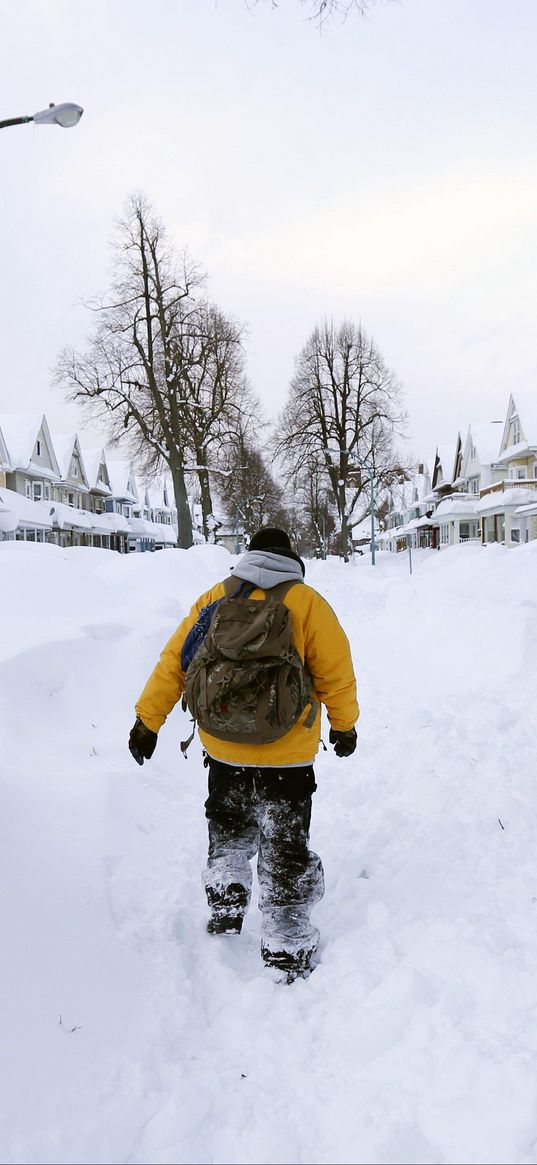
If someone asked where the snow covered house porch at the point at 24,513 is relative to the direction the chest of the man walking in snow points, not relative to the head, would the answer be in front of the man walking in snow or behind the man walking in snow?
in front

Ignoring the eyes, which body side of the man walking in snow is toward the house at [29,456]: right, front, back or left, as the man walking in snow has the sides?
front

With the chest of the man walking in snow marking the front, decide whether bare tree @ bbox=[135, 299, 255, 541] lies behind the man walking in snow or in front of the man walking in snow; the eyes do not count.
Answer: in front

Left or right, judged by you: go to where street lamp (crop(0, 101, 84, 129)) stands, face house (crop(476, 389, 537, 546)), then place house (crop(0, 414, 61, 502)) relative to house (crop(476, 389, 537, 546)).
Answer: left

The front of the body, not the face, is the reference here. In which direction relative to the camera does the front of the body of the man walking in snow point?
away from the camera

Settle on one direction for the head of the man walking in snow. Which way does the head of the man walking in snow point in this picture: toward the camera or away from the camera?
away from the camera
